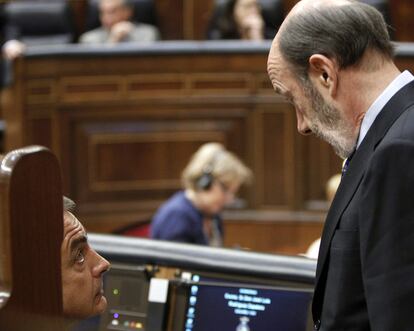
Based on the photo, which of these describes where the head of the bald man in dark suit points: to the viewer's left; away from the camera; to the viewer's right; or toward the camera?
to the viewer's left

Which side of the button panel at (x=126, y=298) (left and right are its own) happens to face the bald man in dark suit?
left

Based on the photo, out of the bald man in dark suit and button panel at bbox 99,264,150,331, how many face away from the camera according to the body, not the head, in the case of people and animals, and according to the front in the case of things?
0

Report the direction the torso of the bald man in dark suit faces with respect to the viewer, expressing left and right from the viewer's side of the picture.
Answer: facing to the left of the viewer

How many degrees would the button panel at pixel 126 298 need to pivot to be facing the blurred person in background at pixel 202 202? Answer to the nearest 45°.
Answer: approximately 135° to its right

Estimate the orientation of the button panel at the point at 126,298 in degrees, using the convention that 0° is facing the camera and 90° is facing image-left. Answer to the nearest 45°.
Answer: approximately 45°
